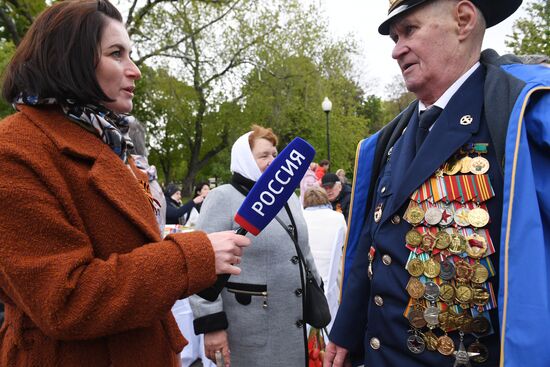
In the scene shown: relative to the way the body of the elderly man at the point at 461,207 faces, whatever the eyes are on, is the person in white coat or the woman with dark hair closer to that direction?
the woman with dark hair

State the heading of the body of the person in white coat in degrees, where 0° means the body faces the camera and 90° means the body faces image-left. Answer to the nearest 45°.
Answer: approximately 180°

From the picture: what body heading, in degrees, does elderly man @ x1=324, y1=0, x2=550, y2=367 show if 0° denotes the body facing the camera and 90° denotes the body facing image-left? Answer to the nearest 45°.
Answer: approximately 45°

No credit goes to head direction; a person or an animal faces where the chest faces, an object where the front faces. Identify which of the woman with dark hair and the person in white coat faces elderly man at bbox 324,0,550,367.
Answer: the woman with dark hair

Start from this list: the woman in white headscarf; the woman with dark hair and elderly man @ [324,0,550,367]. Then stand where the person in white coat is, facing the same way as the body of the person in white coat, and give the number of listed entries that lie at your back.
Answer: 3

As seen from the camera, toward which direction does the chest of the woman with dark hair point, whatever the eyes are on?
to the viewer's right

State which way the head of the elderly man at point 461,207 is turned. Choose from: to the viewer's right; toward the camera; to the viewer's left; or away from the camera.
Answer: to the viewer's left

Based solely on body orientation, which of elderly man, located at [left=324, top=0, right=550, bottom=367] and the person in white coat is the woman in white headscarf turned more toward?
the elderly man
